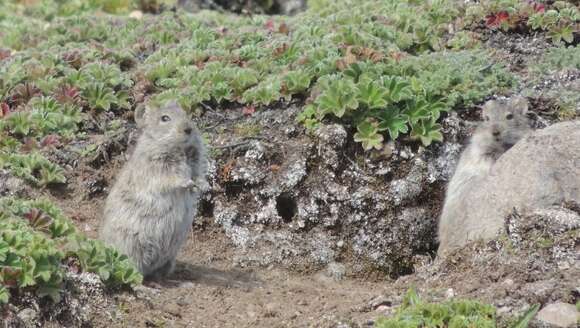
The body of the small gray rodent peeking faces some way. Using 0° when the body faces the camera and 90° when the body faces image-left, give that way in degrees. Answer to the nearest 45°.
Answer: approximately 0°

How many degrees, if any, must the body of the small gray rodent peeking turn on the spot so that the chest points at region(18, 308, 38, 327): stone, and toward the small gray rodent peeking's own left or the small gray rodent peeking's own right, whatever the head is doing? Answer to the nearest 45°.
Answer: approximately 45° to the small gray rodent peeking's own right

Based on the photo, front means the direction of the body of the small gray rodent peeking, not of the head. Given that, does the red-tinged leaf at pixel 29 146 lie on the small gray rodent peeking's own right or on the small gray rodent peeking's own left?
on the small gray rodent peeking's own right

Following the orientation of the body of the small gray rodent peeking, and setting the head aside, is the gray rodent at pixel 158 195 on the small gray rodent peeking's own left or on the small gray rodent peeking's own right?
on the small gray rodent peeking's own right

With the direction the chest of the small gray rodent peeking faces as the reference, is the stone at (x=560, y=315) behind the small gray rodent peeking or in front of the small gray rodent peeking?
in front

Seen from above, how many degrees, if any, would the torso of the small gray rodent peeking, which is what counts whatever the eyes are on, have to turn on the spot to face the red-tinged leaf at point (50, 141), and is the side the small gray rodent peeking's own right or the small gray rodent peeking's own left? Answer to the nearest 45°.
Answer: approximately 90° to the small gray rodent peeking's own right

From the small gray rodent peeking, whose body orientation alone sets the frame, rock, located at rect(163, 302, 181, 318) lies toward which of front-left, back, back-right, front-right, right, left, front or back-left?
front-right

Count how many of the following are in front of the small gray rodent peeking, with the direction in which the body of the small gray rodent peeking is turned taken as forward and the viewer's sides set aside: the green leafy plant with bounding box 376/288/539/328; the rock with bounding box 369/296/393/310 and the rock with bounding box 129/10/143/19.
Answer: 2

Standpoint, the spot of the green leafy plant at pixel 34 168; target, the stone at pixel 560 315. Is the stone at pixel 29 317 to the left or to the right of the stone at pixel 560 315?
right
